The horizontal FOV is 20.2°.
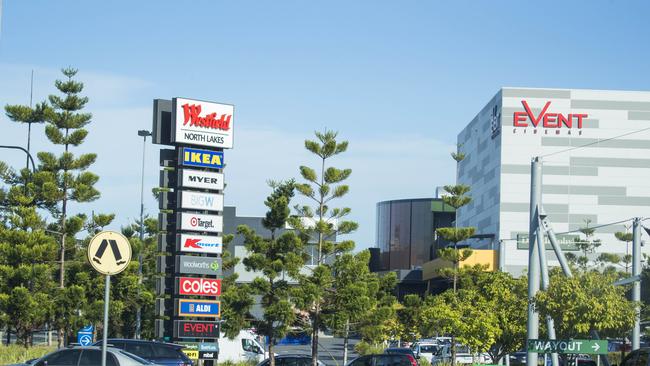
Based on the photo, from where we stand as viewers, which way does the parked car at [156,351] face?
facing to the left of the viewer

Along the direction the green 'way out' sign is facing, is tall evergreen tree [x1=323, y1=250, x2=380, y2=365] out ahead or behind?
behind

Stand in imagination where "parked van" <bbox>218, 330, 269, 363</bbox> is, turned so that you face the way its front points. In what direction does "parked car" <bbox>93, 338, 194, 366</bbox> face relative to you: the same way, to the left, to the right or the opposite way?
the opposite way

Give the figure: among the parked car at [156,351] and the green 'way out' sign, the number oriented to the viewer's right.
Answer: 0

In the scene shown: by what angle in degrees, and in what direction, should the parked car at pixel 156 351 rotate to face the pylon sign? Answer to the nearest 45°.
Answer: approximately 90° to its right

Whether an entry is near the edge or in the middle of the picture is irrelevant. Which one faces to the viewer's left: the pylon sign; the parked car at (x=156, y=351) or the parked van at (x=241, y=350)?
the parked car at (x=156, y=351)

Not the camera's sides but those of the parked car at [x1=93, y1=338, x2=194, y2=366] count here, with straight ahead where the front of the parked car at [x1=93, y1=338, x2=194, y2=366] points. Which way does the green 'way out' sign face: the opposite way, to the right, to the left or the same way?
to the left

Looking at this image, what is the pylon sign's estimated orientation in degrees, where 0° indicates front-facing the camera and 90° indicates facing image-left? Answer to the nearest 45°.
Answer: approximately 315°

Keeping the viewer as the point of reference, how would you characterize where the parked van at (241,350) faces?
facing to the right of the viewer

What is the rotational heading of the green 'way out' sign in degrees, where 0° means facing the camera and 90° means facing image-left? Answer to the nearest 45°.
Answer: approximately 0°
